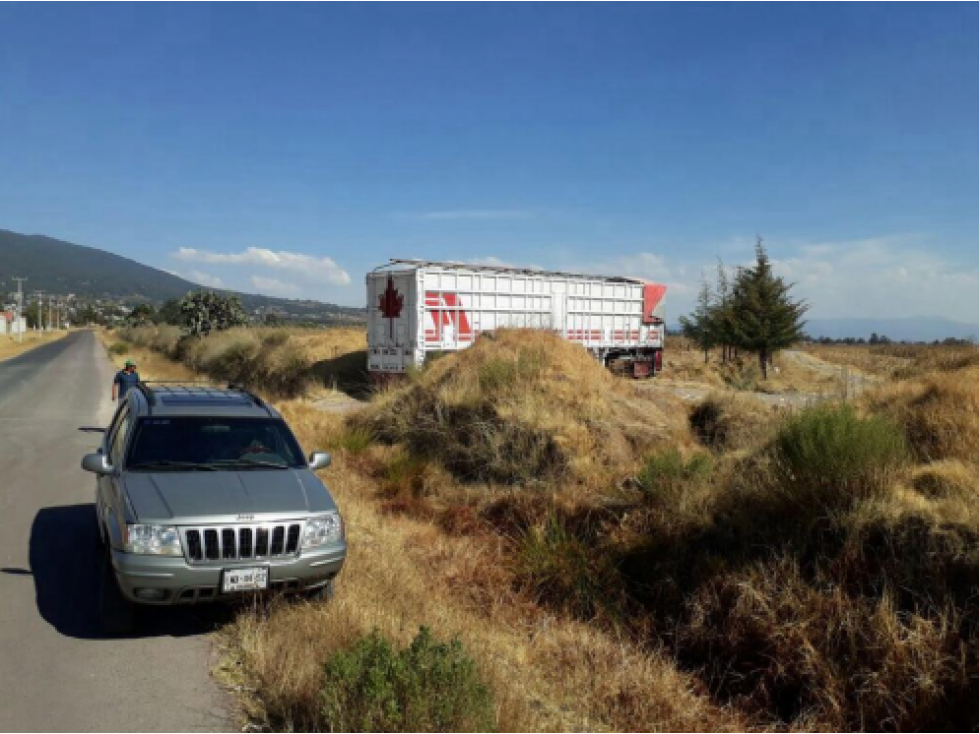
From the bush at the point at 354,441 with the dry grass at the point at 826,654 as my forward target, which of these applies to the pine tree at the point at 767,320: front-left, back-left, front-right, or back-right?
back-left

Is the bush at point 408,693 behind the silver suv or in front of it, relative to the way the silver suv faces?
in front

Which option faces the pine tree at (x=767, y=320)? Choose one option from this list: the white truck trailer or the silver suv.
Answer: the white truck trailer

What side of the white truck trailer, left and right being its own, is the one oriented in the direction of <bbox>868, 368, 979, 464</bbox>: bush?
right

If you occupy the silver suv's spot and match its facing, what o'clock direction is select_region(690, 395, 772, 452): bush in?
The bush is roughly at 8 o'clock from the silver suv.

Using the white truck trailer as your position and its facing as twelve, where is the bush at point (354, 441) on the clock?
The bush is roughly at 5 o'clock from the white truck trailer.

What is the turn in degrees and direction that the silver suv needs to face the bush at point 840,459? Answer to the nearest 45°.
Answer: approximately 90° to its left

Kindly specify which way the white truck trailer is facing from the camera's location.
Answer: facing away from the viewer and to the right of the viewer

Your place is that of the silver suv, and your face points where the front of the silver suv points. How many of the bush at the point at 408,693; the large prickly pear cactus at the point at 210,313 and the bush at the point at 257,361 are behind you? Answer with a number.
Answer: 2

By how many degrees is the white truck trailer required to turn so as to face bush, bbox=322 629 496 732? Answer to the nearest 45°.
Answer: approximately 135° to its right

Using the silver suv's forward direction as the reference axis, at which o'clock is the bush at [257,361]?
The bush is roughly at 6 o'clock from the silver suv.

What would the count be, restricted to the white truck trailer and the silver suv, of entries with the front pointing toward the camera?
1

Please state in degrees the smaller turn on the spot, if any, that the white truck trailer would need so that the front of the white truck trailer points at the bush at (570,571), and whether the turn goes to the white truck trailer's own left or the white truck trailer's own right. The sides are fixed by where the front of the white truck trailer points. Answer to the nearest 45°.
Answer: approximately 135° to the white truck trailer's own right

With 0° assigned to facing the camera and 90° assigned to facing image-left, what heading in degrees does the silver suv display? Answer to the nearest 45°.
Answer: approximately 0°

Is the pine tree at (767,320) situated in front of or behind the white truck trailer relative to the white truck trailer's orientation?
in front

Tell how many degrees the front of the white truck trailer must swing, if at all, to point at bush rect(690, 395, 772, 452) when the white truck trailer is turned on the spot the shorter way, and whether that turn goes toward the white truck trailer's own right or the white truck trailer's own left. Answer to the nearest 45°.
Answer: approximately 90° to the white truck trailer's own right
